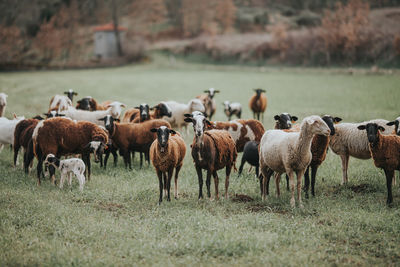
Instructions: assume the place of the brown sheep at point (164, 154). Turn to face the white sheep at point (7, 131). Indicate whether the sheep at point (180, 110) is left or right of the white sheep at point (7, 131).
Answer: right

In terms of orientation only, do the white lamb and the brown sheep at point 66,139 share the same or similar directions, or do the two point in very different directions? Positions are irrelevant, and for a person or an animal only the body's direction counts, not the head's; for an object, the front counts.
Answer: very different directions

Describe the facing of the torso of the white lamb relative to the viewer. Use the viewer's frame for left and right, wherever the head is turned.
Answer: facing to the left of the viewer

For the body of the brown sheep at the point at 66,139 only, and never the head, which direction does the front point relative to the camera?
to the viewer's right

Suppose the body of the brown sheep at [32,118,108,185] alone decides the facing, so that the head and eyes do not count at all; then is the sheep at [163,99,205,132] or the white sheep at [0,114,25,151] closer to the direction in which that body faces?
the sheep

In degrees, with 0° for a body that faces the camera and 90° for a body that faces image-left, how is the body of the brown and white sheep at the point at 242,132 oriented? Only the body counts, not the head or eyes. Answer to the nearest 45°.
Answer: approximately 90°

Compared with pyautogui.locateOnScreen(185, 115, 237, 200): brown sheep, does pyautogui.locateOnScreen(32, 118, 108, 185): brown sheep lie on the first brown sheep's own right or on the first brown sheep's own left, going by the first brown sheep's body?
on the first brown sheep's own right

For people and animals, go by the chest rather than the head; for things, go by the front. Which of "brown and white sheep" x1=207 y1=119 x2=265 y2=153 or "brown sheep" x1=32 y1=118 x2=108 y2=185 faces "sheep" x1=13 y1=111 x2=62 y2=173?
"brown and white sheep" x1=207 y1=119 x2=265 y2=153

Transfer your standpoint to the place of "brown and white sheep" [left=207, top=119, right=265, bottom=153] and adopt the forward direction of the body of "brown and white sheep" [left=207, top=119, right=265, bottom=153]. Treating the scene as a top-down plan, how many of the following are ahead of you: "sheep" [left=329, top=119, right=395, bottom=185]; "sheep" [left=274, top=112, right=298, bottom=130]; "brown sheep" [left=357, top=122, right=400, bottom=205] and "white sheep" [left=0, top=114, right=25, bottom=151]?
1

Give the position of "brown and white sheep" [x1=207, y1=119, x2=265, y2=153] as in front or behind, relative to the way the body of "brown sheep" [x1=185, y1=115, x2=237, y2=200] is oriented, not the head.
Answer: behind

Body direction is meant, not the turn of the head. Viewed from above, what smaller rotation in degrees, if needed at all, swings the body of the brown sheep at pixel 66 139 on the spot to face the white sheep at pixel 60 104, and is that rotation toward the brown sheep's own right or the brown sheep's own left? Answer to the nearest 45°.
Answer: approximately 90° to the brown sheep's own left

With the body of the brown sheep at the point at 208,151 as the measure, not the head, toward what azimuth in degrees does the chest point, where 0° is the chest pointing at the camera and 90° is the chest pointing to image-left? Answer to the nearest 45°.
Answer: approximately 45°
